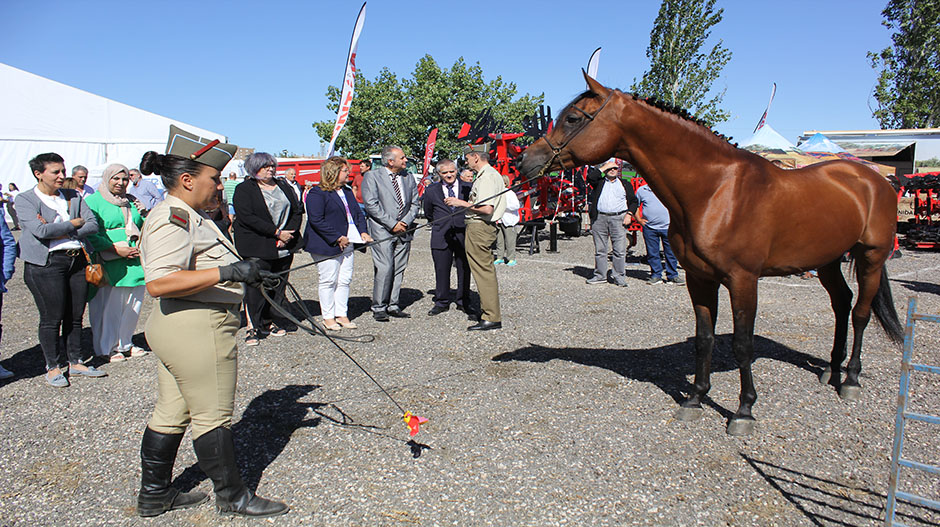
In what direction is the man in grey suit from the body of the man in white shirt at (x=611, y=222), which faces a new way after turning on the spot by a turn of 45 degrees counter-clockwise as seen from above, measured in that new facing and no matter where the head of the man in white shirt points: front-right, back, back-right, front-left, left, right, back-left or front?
right

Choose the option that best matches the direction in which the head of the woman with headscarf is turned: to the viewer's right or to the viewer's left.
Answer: to the viewer's right

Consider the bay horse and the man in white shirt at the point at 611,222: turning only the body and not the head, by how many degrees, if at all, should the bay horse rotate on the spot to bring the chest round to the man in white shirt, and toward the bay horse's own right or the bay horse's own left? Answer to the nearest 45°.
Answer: approximately 135° to the bay horse's own right

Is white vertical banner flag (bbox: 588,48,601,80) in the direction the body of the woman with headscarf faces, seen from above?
no

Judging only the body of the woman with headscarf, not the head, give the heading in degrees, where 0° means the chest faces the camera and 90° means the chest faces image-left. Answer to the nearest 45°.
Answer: approximately 315°

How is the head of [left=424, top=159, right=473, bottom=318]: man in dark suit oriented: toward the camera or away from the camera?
toward the camera

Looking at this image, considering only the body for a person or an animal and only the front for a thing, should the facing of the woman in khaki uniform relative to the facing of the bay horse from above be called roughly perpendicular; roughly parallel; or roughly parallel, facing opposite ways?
roughly parallel, facing opposite ways

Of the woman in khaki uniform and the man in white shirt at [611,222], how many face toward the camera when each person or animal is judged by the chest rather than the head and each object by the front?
1

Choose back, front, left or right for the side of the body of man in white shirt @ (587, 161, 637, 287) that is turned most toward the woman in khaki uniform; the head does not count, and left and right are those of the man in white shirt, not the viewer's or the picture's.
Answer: front

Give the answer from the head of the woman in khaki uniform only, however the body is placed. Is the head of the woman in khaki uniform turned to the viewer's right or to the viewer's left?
to the viewer's right

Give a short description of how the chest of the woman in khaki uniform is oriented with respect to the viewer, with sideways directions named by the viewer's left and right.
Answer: facing to the right of the viewer

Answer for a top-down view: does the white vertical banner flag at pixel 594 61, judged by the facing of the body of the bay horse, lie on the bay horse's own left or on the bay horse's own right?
on the bay horse's own right

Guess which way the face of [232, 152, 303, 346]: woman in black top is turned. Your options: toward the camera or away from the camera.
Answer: toward the camera

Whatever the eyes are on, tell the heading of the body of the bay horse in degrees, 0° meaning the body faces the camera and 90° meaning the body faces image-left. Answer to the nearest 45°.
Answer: approximately 45°

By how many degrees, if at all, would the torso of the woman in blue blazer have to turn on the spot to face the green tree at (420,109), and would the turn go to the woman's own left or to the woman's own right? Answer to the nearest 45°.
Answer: approximately 135° to the woman's own left

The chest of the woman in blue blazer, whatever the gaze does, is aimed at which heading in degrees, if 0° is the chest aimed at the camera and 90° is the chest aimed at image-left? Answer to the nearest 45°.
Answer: approximately 315°

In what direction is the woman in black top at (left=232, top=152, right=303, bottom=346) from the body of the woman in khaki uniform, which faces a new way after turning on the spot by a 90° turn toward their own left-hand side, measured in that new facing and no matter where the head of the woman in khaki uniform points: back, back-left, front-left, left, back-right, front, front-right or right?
front

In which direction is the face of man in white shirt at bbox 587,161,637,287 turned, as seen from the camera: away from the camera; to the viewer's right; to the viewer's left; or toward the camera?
toward the camera

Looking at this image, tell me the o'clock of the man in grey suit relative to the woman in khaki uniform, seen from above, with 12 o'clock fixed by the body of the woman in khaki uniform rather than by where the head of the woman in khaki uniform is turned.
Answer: The man in grey suit is roughly at 10 o'clock from the woman in khaki uniform.

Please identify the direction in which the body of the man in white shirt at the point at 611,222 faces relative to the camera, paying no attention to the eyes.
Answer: toward the camera

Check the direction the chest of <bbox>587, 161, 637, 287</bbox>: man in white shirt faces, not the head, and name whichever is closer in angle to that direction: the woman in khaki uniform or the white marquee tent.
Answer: the woman in khaki uniform
